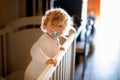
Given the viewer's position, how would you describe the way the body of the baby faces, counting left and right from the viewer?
facing the viewer and to the right of the viewer
